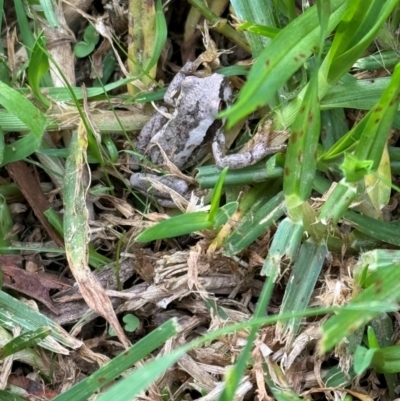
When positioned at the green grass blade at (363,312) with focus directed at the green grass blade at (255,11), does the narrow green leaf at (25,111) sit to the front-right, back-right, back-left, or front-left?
front-left

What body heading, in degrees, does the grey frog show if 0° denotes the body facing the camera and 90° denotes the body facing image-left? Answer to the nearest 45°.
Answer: approximately 225°

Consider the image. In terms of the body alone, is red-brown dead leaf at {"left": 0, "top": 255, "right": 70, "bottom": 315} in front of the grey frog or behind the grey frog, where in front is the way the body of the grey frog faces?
behind

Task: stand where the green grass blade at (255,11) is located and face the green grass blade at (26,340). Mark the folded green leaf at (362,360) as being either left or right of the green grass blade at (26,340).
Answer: left

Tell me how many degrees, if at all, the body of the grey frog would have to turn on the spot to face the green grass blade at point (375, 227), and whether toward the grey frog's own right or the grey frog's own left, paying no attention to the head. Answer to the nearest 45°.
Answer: approximately 90° to the grey frog's own right

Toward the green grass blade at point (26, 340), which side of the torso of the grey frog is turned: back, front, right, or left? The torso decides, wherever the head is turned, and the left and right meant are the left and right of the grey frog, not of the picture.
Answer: back

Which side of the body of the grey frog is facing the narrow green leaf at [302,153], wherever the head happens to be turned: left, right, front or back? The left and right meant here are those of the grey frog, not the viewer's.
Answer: right

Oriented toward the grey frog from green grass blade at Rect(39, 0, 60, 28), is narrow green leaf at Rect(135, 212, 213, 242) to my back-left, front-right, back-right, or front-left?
front-right

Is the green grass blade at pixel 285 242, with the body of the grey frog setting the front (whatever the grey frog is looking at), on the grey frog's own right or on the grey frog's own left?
on the grey frog's own right
